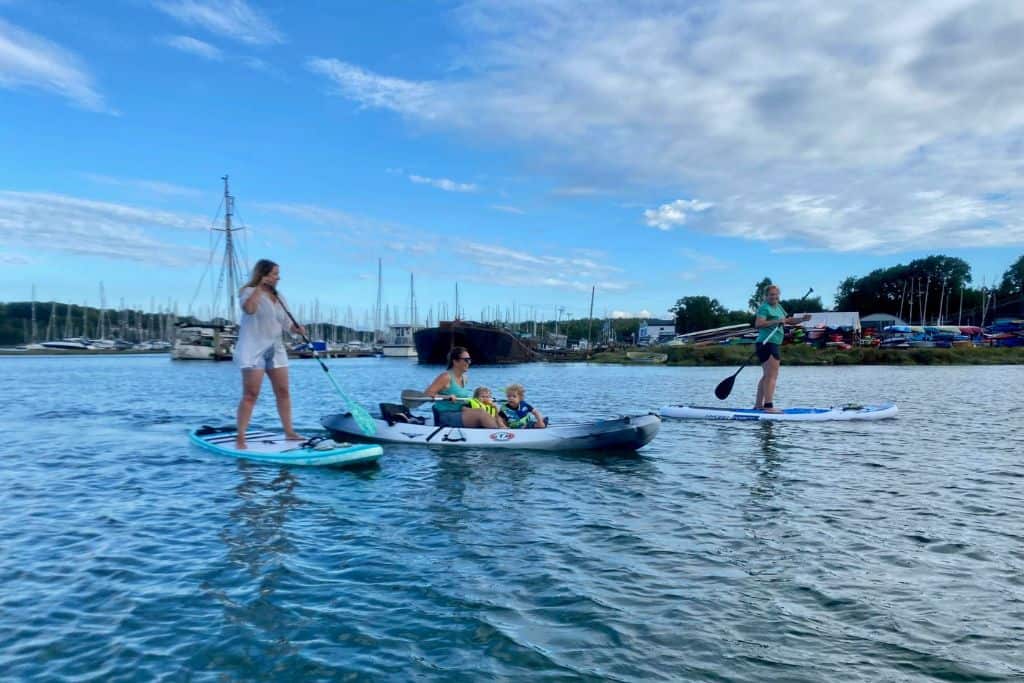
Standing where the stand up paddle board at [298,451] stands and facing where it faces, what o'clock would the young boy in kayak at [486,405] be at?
The young boy in kayak is roughly at 10 o'clock from the stand up paddle board.

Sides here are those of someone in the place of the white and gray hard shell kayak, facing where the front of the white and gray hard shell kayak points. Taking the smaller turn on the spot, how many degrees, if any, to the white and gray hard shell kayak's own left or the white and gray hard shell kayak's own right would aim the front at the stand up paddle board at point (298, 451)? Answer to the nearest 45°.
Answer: approximately 180°

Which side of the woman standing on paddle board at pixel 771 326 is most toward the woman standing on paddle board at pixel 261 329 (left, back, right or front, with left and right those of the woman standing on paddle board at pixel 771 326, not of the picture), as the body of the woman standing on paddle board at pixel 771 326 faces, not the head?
right

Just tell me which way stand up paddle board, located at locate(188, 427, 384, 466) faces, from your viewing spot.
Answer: facing the viewer and to the right of the viewer

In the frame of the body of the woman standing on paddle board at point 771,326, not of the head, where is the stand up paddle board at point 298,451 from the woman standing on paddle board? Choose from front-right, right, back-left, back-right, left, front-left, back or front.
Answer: right

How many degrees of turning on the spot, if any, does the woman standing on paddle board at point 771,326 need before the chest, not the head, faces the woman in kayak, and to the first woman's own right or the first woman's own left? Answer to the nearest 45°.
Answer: approximately 90° to the first woman's own right

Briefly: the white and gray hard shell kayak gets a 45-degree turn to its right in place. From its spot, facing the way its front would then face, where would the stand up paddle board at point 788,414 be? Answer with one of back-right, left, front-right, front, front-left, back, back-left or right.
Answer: left

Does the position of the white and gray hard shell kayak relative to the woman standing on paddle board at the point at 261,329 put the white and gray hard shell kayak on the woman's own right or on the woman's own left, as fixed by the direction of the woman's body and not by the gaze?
on the woman's own left

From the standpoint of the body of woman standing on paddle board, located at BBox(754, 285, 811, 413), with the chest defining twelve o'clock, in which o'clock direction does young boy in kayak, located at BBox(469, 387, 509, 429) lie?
The young boy in kayak is roughly at 3 o'clock from the woman standing on paddle board.

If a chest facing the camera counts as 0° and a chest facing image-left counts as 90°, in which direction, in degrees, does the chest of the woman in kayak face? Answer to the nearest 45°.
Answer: approximately 270°

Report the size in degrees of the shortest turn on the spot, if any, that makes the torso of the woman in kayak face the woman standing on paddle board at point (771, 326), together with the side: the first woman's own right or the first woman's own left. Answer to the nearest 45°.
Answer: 0° — they already face them

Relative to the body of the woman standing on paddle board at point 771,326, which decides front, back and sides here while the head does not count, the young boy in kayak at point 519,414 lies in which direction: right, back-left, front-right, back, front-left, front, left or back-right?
right

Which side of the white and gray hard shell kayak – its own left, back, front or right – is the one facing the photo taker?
right
